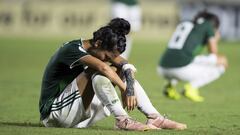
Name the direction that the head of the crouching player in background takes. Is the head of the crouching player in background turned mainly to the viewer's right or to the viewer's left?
to the viewer's right

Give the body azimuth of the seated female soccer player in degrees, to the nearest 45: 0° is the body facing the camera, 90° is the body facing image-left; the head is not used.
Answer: approximately 270°

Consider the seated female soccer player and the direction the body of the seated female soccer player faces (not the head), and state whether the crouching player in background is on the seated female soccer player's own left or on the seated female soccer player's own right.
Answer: on the seated female soccer player's own left
